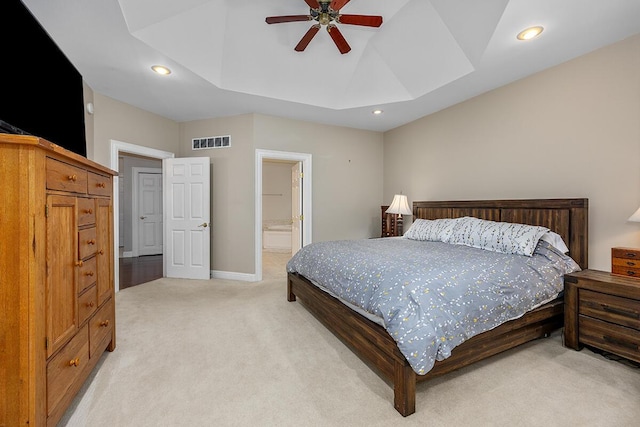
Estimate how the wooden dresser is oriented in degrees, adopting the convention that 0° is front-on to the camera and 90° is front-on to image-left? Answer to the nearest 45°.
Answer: approximately 315°

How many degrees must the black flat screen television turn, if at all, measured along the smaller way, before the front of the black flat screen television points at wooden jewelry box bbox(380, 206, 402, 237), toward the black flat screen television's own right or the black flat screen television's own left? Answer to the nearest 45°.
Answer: approximately 45° to the black flat screen television's own left

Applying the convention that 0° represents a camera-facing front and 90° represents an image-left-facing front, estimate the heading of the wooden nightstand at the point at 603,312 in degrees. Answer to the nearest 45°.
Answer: approximately 45°
